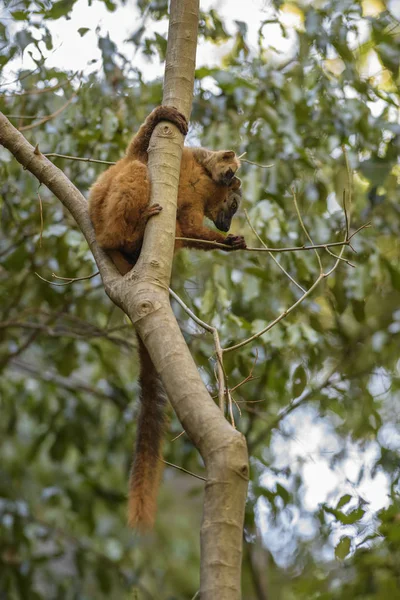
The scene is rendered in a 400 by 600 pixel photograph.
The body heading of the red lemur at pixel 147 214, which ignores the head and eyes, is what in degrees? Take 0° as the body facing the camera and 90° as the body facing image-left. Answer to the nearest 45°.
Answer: approximately 270°
